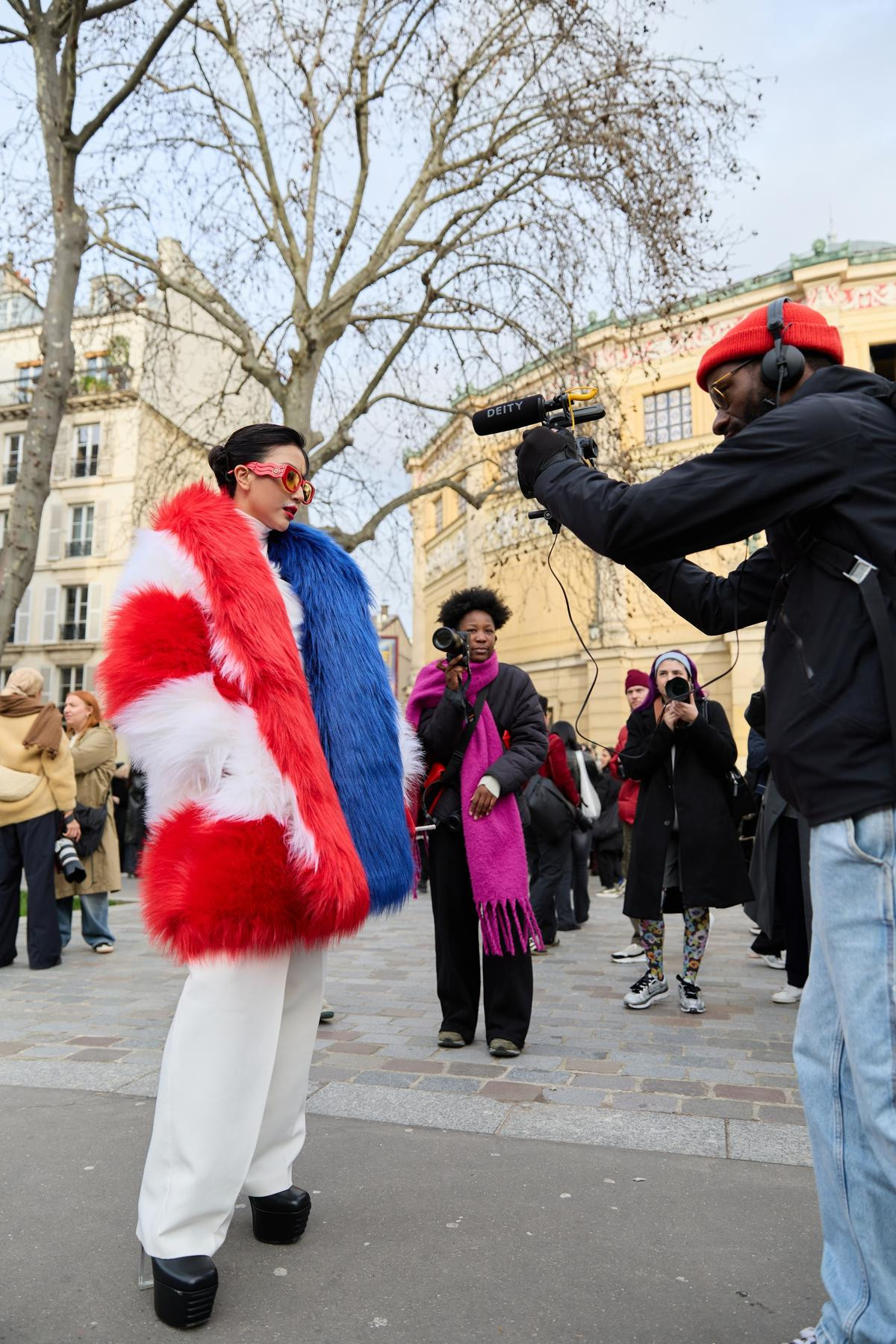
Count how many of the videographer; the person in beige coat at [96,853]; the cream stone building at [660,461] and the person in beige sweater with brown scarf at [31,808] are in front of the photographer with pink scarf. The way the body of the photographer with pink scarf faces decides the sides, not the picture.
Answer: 1

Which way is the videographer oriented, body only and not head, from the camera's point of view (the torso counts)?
to the viewer's left

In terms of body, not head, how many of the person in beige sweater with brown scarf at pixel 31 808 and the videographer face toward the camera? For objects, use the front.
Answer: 0

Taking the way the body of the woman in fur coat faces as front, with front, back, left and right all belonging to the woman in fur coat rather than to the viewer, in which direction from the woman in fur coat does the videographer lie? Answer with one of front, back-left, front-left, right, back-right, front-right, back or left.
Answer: front

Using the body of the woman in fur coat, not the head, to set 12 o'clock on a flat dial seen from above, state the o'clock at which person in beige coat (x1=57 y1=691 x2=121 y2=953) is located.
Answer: The person in beige coat is roughly at 7 o'clock from the woman in fur coat.

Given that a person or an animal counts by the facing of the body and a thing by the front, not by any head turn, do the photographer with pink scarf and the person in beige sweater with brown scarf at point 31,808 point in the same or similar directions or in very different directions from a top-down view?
very different directions

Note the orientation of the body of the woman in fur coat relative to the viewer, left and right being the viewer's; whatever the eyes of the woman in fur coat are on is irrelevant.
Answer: facing the viewer and to the right of the viewer

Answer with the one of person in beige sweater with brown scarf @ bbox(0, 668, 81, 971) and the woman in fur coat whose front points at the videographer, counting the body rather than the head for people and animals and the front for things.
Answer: the woman in fur coat

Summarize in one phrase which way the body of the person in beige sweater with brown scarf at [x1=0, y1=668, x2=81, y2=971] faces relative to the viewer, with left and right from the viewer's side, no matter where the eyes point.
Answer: facing away from the viewer

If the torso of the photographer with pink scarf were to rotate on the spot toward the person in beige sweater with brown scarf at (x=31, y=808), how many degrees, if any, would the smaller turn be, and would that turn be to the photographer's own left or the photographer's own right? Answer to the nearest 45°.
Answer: approximately 135° to the photographer's own right

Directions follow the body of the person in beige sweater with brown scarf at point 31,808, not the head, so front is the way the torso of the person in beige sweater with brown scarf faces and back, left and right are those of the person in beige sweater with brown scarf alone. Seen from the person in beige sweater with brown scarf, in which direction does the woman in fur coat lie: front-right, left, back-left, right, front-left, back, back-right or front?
back

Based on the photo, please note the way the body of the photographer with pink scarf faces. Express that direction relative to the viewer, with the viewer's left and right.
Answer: facing the viewer
